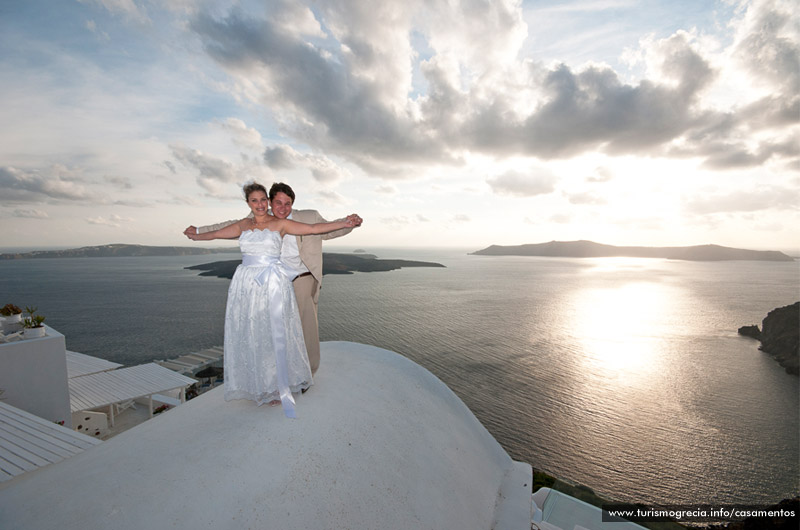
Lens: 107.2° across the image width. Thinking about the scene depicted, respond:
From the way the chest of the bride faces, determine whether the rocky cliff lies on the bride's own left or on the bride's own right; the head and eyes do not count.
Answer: on the bride's own left

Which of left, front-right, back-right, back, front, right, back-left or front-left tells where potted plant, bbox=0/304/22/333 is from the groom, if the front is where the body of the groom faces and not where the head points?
back-right

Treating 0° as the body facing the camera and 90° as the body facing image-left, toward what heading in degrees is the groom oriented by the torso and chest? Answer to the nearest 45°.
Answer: approximately 0°
